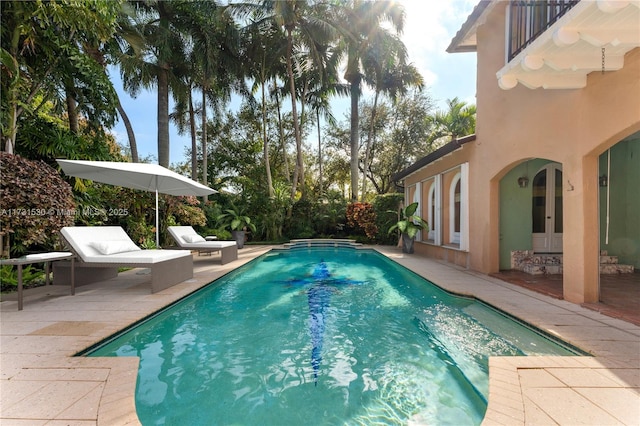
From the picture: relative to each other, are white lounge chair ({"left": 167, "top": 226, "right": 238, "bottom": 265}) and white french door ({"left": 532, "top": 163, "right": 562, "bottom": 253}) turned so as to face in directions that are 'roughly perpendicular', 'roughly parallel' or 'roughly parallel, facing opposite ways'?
roughly perpendicular

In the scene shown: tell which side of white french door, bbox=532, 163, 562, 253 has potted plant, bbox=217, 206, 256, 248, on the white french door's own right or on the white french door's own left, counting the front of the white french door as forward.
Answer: on the white french door's own right

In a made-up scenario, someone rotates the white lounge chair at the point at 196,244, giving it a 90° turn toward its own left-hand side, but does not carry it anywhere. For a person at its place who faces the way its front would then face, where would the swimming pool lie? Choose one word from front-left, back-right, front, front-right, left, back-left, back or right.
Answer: back-right

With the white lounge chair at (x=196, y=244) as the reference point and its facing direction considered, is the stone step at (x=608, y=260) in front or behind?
in front

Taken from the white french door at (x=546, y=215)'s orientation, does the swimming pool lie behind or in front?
in front

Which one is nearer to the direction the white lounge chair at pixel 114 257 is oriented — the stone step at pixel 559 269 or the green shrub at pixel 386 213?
the stone step

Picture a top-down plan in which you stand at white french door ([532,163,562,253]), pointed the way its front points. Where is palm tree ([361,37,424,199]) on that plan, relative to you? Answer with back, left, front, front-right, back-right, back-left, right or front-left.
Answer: back-right

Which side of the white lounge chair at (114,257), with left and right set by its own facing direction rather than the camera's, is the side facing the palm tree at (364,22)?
left

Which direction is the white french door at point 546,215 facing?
toward the camera

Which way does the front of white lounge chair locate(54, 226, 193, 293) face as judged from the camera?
facing the viewer and to the right of the viewer

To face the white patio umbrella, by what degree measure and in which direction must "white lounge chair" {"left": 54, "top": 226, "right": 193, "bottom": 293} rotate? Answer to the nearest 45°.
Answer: approximately 135° to its left

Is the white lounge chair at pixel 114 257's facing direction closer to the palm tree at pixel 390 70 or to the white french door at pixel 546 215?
the white french door

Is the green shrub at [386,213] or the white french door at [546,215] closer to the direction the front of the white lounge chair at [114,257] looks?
the white french door
